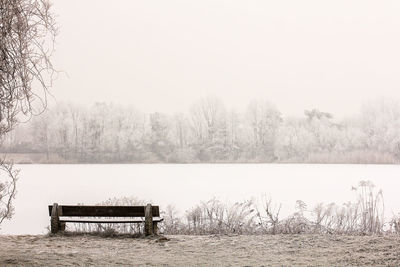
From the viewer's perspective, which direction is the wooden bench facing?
away from the camera
